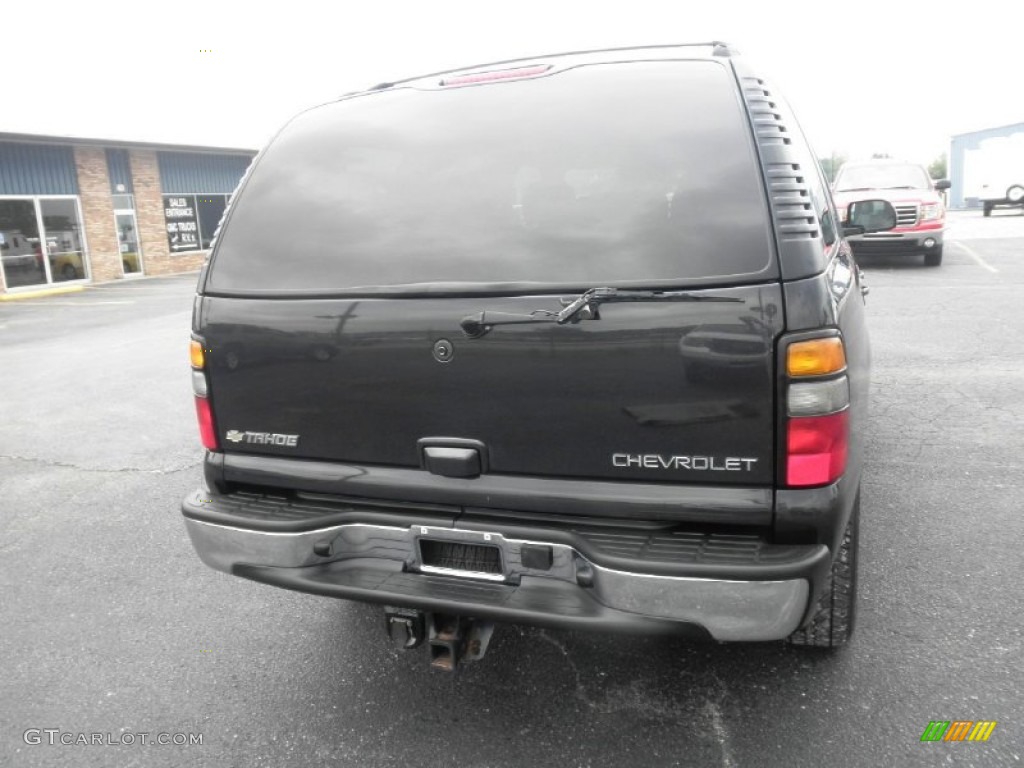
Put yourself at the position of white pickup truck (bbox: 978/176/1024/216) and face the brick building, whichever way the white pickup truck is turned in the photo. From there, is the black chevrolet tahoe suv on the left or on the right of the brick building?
left

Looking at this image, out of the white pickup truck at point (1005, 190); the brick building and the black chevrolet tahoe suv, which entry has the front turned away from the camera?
the black chevrolet tahoe suv

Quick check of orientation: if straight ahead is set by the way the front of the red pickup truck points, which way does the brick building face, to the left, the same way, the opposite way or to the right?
to the left

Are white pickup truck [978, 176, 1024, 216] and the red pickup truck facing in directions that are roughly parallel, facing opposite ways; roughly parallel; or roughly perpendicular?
roughly perpendicular

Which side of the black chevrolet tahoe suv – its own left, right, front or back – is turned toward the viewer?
back

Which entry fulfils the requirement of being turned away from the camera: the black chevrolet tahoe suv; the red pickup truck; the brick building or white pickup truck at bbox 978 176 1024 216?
the black chevrolet tahoe suv
